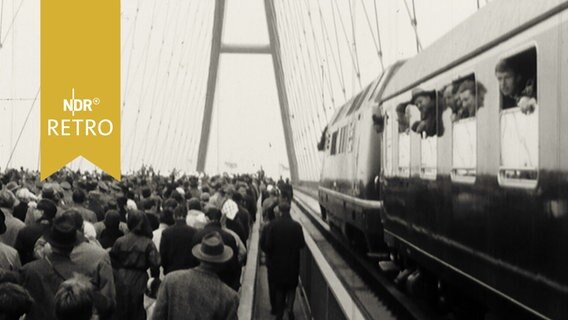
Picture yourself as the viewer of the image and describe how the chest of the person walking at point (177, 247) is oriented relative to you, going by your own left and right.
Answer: facing away from the viewer

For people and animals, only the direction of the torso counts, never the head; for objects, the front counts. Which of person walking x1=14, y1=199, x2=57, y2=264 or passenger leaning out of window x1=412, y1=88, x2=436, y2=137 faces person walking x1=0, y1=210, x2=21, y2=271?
the passenger leaning out of window

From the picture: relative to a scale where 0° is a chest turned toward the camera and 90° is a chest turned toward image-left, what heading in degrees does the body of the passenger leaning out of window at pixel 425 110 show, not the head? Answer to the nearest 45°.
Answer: approximately 45°

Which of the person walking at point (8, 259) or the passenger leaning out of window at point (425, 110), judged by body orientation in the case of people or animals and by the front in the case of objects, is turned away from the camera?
the person walking

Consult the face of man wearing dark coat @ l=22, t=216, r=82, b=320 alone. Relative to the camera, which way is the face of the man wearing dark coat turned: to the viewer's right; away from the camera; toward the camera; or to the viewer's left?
away from the camera

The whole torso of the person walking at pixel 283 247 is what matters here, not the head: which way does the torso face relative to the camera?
away from the camera

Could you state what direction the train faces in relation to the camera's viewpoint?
facing away from the viewer and to the left of the viewer

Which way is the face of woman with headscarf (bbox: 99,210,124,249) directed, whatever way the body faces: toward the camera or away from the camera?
away from the camera

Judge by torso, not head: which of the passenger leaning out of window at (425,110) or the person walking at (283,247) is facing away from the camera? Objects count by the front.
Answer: the person walking

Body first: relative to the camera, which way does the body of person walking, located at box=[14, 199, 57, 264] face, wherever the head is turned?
away from the camera

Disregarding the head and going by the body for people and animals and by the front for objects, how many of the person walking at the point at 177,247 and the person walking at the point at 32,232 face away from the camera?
2

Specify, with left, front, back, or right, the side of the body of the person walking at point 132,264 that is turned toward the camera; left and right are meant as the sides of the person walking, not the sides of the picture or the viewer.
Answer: back

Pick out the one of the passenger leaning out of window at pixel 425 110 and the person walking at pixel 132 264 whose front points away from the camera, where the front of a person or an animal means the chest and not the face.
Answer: the person walking
